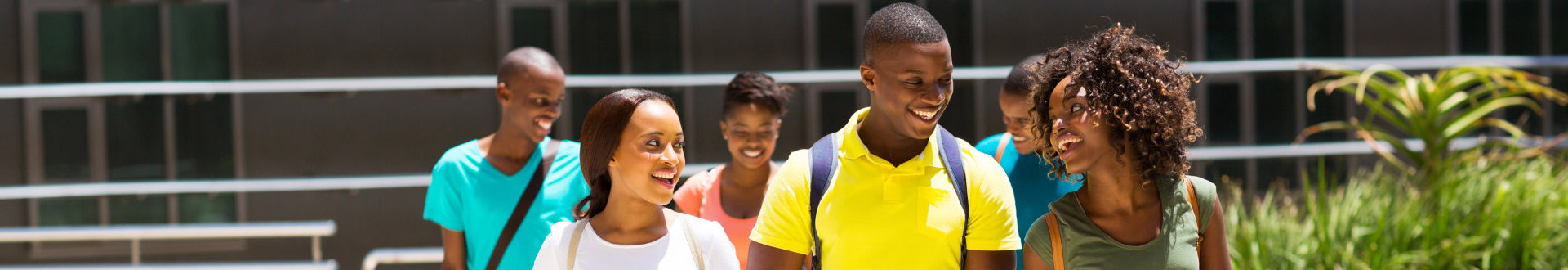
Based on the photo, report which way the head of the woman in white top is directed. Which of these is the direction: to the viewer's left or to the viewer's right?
to the viewer's right

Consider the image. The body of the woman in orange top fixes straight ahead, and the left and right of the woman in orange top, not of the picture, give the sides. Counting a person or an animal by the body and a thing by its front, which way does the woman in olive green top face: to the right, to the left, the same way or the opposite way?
the same way

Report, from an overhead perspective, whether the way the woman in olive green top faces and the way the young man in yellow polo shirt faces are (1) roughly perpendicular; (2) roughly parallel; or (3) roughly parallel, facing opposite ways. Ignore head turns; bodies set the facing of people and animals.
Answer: roughly parallel

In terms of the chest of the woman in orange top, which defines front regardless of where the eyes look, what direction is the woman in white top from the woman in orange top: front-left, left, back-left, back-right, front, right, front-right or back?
front

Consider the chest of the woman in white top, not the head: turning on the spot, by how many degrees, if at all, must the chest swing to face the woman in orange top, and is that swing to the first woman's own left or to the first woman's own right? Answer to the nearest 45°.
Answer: approximately 180°

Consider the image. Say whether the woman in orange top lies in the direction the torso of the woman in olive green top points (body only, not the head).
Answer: no

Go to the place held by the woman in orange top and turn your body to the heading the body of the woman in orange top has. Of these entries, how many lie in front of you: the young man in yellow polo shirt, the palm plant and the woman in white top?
2

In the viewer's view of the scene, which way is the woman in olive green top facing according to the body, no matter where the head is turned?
toward the camera

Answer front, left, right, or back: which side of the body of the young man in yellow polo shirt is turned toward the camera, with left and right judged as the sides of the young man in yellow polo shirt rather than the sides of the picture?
front

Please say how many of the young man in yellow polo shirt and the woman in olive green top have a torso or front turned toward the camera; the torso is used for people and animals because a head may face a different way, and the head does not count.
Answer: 2

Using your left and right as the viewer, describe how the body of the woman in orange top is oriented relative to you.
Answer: facing the viewer
